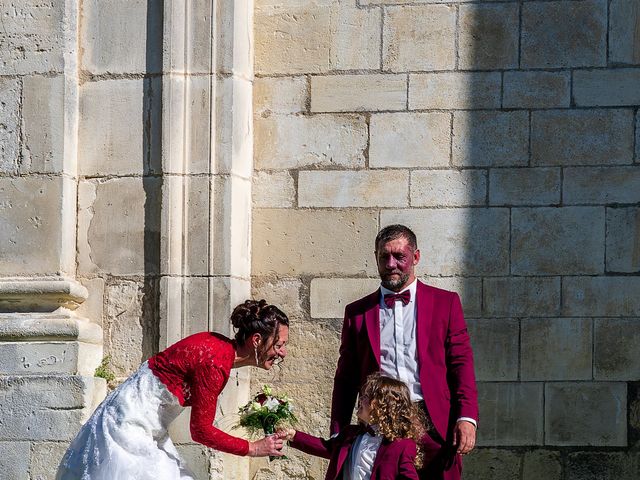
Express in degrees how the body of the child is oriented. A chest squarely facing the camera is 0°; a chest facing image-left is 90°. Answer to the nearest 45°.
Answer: approximately 45°

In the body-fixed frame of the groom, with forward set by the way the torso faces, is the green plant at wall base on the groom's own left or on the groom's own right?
on the groom's own right

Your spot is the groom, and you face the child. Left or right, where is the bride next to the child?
right

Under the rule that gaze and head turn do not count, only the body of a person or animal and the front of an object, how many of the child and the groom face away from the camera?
0

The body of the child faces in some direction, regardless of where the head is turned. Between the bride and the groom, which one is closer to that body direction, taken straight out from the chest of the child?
the bride

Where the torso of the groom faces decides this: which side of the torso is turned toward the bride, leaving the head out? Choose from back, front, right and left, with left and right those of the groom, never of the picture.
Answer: right

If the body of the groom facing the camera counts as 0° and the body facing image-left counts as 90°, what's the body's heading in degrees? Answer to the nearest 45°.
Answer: approximately 0°

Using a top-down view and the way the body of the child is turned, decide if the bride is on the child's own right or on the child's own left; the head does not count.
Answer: on the child's own right
